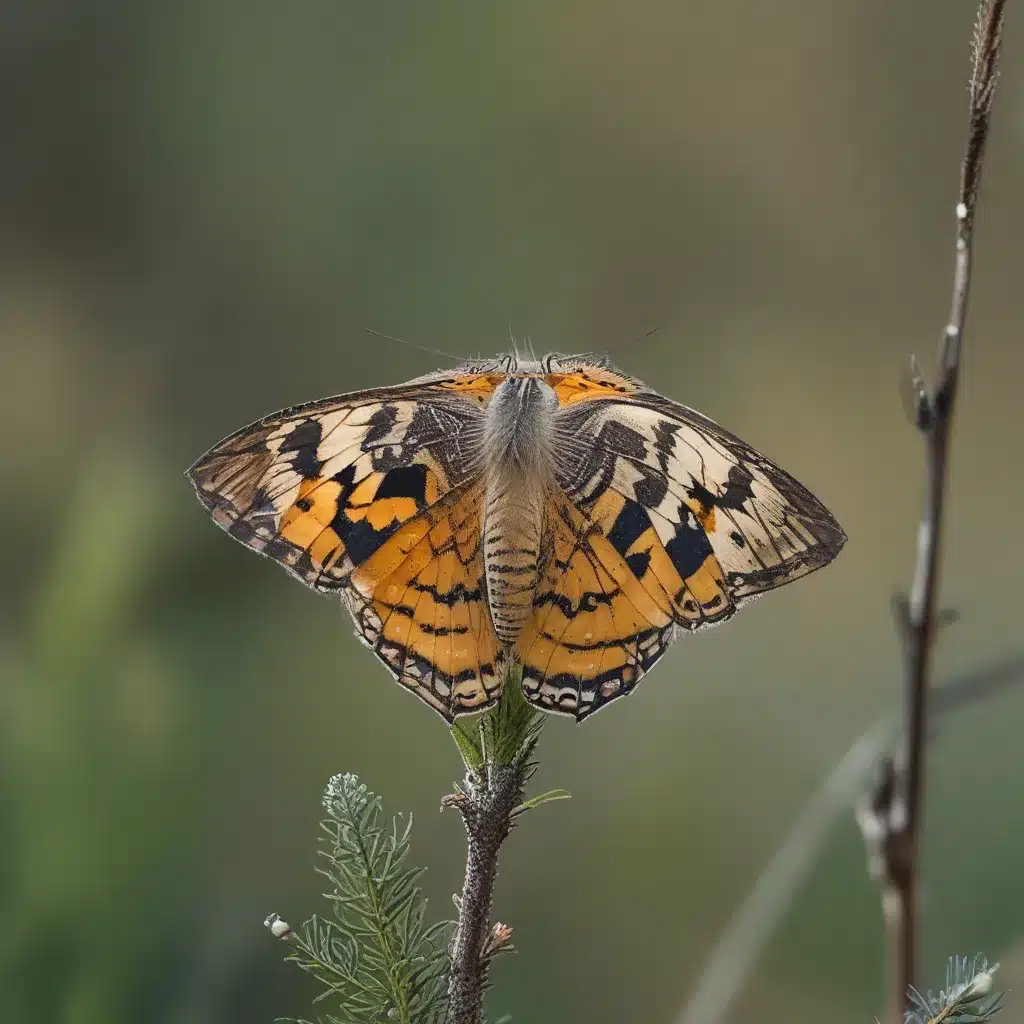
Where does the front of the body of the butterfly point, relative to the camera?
away from the camera
